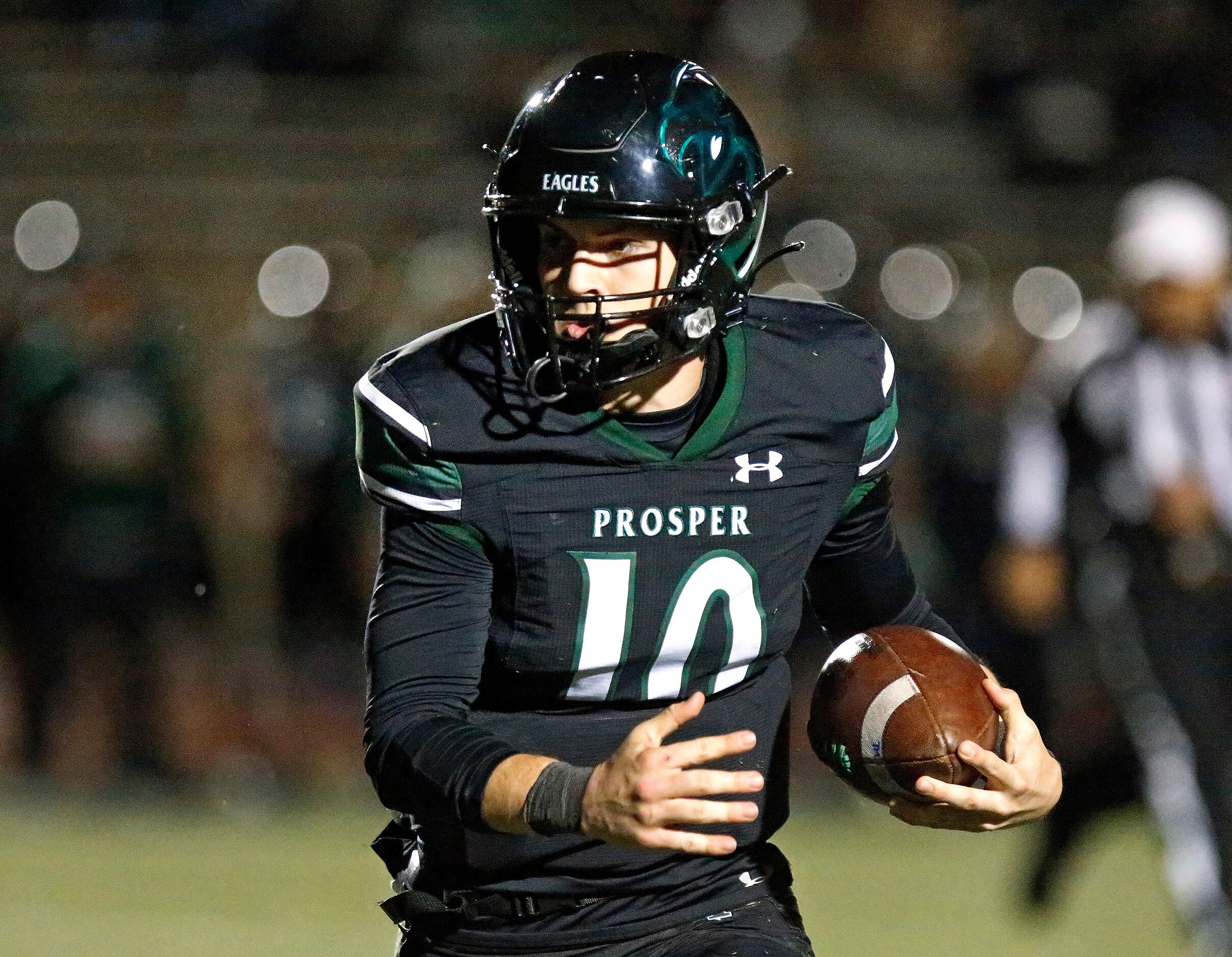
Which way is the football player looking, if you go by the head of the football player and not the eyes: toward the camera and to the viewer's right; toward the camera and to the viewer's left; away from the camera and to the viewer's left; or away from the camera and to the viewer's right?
toward the camera and to the viewer's left

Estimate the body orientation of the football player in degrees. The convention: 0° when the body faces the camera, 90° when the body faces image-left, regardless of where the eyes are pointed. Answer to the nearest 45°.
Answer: approximately 0°

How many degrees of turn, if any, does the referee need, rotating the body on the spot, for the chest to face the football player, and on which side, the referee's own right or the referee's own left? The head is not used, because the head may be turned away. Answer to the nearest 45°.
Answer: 0° — they already face them

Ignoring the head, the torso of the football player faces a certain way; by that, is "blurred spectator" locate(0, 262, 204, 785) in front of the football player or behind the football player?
behind

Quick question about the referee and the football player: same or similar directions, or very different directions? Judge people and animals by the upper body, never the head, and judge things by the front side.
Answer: same or similar directions

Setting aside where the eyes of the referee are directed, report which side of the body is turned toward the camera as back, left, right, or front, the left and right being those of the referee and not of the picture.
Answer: front

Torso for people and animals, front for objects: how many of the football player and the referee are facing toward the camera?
2
